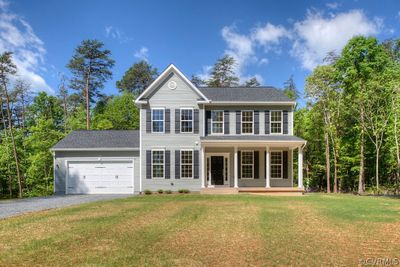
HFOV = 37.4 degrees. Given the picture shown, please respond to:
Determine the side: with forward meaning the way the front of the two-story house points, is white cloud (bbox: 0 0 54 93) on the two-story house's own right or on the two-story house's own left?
on the two-story house's own right

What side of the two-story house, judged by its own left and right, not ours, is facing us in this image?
front
